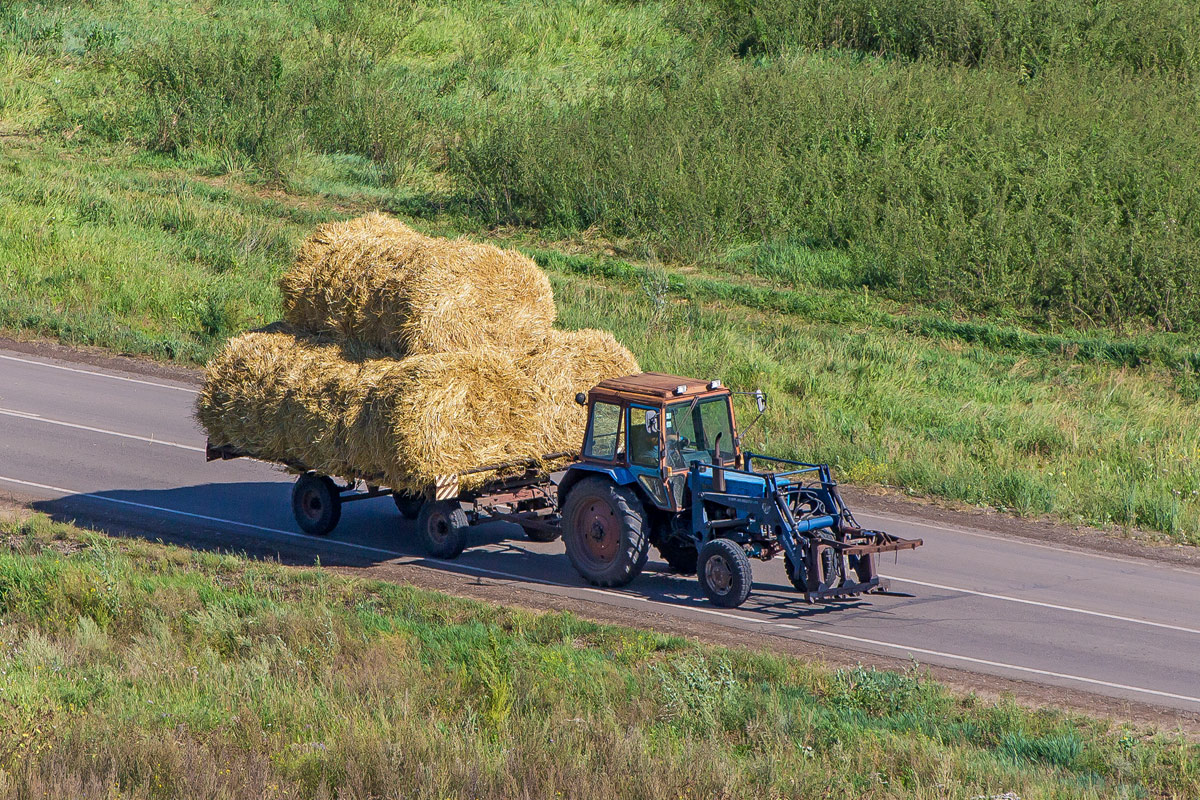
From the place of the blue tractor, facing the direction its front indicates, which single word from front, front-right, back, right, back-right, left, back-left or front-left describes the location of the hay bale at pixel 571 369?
back

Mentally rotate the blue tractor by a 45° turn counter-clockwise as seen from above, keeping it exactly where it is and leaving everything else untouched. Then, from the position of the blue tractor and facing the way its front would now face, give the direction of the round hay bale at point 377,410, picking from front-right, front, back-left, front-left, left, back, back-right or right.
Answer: back

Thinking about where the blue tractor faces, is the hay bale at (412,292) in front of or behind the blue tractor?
behind

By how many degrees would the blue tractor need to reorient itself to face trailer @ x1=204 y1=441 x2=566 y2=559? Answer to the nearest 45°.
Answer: approximately 135° to its right
